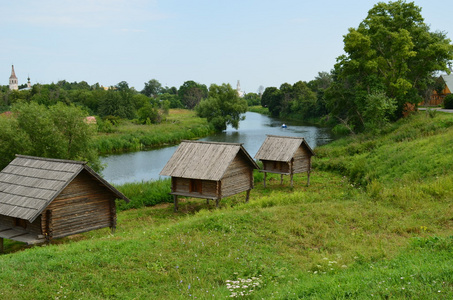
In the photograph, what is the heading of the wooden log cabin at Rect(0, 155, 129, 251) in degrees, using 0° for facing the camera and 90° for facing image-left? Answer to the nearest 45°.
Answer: approximately 45°

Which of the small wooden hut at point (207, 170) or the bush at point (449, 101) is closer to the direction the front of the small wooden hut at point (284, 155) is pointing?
the small wooden hut

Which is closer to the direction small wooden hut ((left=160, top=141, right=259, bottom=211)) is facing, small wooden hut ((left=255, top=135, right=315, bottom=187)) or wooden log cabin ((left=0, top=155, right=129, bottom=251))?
the wooden log cabin

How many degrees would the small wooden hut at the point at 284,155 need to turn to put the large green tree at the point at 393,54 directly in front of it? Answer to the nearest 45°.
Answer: approximately 180°

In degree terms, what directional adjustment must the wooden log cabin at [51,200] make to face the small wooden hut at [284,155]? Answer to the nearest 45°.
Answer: approximately 180°

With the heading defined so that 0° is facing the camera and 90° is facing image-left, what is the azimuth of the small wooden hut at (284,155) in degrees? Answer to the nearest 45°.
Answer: approximately 45°

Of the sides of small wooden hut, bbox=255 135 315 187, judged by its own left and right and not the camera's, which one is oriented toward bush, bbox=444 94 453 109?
back

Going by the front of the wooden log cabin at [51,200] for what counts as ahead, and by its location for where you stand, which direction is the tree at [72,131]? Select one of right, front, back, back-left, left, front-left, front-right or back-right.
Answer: back-right

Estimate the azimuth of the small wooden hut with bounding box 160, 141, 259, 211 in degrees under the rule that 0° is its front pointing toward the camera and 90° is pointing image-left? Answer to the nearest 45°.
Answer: approximately 45°
